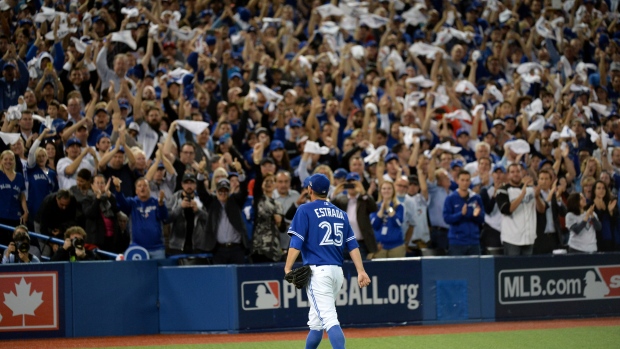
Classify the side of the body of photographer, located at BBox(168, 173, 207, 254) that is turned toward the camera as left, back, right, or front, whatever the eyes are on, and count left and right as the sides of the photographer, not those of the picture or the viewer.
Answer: front

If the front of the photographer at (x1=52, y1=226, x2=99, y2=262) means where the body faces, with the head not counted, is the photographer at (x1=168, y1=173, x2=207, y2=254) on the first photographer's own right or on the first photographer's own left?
on the first photographer's own left

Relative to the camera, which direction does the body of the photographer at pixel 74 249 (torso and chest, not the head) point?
toward the camera

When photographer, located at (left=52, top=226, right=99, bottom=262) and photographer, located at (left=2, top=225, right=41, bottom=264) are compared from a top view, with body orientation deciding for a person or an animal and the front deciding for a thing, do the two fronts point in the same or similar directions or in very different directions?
same or similar directions

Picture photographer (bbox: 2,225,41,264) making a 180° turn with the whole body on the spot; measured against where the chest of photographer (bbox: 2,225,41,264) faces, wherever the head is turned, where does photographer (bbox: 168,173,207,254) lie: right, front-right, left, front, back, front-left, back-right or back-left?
right

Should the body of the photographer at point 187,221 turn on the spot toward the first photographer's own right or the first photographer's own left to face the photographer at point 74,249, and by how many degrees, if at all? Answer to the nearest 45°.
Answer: approximately 90° to the first photographer's own right

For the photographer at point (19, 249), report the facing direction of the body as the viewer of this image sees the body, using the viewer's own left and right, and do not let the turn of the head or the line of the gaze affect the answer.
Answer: facing the viewer

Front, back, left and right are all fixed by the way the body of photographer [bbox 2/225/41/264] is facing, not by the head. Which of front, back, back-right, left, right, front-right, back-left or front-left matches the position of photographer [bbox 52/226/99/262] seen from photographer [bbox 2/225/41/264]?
left

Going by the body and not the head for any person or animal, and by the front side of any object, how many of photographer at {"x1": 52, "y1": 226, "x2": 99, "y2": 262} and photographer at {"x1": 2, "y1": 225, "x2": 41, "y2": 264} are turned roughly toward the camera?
2

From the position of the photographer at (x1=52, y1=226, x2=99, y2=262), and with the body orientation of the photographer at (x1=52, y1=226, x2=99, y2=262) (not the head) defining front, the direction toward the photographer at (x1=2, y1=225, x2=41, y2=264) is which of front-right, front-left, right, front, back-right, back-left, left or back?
right

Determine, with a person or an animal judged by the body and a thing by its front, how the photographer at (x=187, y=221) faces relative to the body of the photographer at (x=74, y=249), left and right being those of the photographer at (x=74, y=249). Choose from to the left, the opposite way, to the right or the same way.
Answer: the same way
